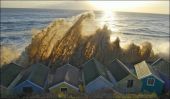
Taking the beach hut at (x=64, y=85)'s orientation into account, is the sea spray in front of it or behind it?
behind

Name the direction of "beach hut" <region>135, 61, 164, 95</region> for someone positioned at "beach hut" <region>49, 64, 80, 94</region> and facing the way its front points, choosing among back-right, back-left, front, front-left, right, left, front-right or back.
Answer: left

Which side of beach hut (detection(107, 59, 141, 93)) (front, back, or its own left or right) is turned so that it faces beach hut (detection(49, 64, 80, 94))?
right

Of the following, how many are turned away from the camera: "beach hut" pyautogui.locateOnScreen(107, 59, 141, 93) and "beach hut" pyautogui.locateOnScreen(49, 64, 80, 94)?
0

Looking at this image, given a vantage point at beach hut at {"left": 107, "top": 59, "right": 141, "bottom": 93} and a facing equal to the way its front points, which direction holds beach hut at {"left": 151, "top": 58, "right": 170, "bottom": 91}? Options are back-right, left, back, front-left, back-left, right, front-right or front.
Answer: left

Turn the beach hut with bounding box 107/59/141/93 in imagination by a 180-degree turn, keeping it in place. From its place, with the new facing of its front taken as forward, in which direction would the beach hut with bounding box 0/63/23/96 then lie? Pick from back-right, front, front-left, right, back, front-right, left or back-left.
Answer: front-left

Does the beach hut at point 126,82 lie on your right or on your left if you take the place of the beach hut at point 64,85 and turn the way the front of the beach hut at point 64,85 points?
on your left
